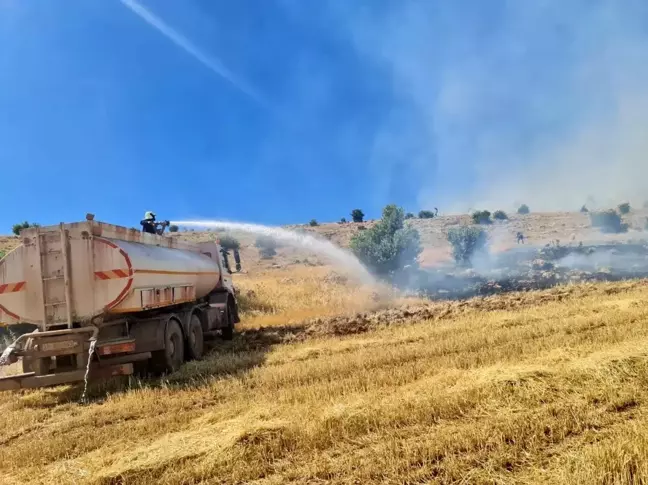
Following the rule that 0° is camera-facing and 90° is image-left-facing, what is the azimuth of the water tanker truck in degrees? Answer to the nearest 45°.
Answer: approximately 225°

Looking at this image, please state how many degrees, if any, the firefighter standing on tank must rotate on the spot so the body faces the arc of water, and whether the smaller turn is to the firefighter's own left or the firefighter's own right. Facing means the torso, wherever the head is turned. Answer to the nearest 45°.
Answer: approximately 45° to the firefighter's own left

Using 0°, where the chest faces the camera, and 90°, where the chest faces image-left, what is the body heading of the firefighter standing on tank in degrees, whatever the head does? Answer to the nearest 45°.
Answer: approximately 270°

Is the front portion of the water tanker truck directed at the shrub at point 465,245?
yes

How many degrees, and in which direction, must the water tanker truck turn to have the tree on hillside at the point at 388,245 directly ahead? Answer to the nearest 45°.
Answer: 0° — it already faces it
